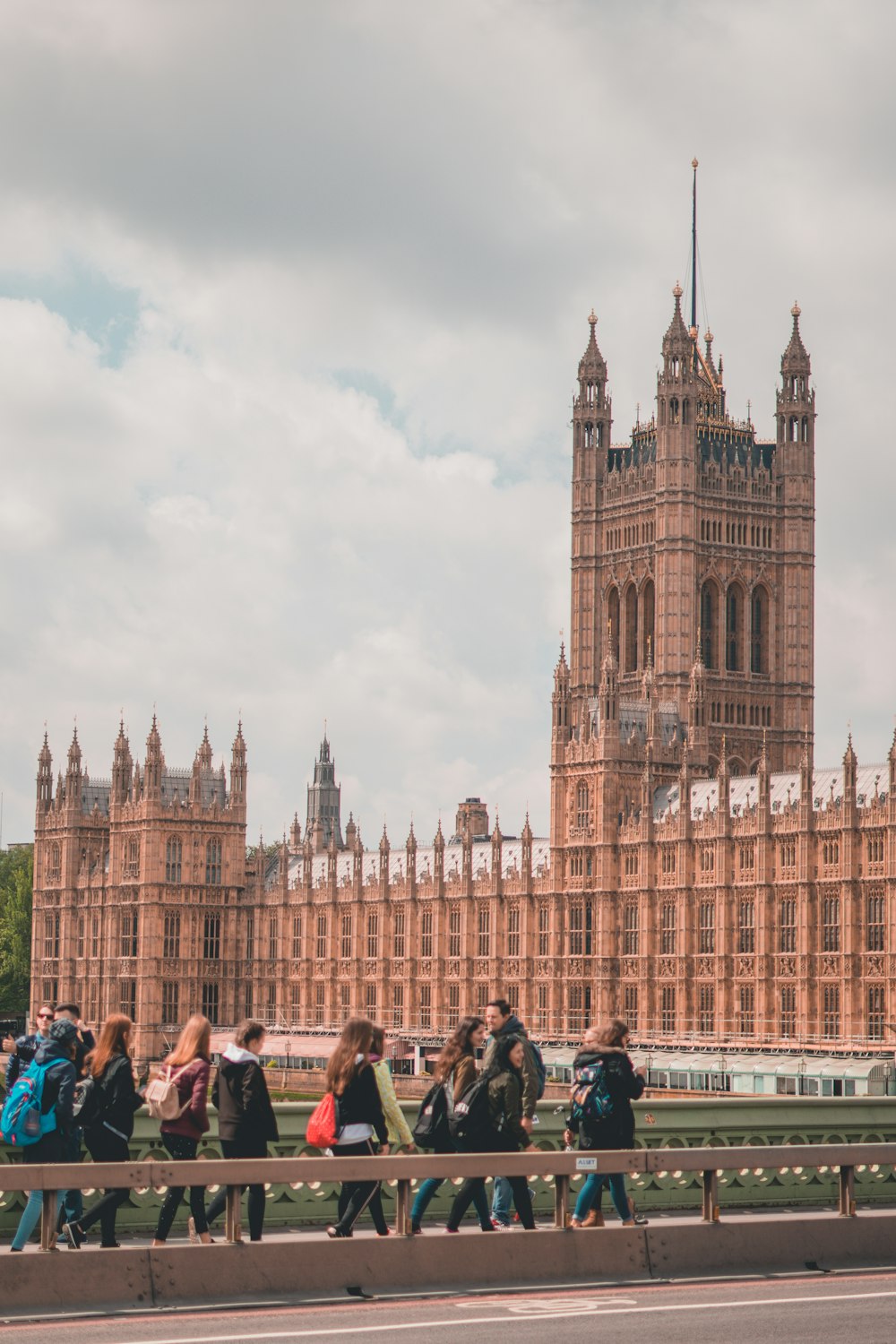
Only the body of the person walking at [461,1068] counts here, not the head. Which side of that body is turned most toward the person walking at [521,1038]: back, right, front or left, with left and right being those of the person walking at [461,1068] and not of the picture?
front

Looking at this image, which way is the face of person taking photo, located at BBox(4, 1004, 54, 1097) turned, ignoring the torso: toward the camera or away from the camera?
toward the camera

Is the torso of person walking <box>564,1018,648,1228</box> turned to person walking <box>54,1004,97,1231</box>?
no

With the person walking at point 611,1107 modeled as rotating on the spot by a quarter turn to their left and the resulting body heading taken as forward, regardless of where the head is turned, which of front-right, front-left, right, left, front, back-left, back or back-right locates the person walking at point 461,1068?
left

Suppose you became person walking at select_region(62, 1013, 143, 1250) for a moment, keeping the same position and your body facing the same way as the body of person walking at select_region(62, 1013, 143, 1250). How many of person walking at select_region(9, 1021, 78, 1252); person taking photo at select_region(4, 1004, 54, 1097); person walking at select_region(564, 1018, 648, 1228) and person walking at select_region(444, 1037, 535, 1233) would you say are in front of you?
2

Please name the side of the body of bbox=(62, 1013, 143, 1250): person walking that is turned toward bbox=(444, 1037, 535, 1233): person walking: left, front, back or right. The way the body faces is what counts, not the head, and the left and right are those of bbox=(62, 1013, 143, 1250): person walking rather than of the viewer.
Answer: front

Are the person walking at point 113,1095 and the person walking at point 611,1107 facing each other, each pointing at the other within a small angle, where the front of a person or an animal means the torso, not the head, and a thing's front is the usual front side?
no

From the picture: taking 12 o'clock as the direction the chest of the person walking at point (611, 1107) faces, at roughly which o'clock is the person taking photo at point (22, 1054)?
the person taking photo at point (22, 1054) is roughly at 6 o'clock from the person walking at point (611, 1107).

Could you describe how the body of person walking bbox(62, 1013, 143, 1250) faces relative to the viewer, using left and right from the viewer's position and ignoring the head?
facing to the right of the viewer

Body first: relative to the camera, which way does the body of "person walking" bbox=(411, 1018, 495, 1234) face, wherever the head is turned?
to the viewer's right

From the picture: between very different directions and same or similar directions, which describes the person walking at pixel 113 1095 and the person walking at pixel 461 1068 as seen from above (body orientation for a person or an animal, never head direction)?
same or similar directions

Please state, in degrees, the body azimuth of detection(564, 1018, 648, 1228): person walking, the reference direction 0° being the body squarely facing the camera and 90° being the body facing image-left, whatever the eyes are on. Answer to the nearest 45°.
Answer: approximately 270°

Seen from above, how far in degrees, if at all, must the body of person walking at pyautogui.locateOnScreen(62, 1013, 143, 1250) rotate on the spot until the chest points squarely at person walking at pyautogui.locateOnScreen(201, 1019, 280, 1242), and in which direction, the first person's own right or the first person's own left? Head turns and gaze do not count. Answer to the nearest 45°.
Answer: approximately 45° to the first person's own right
